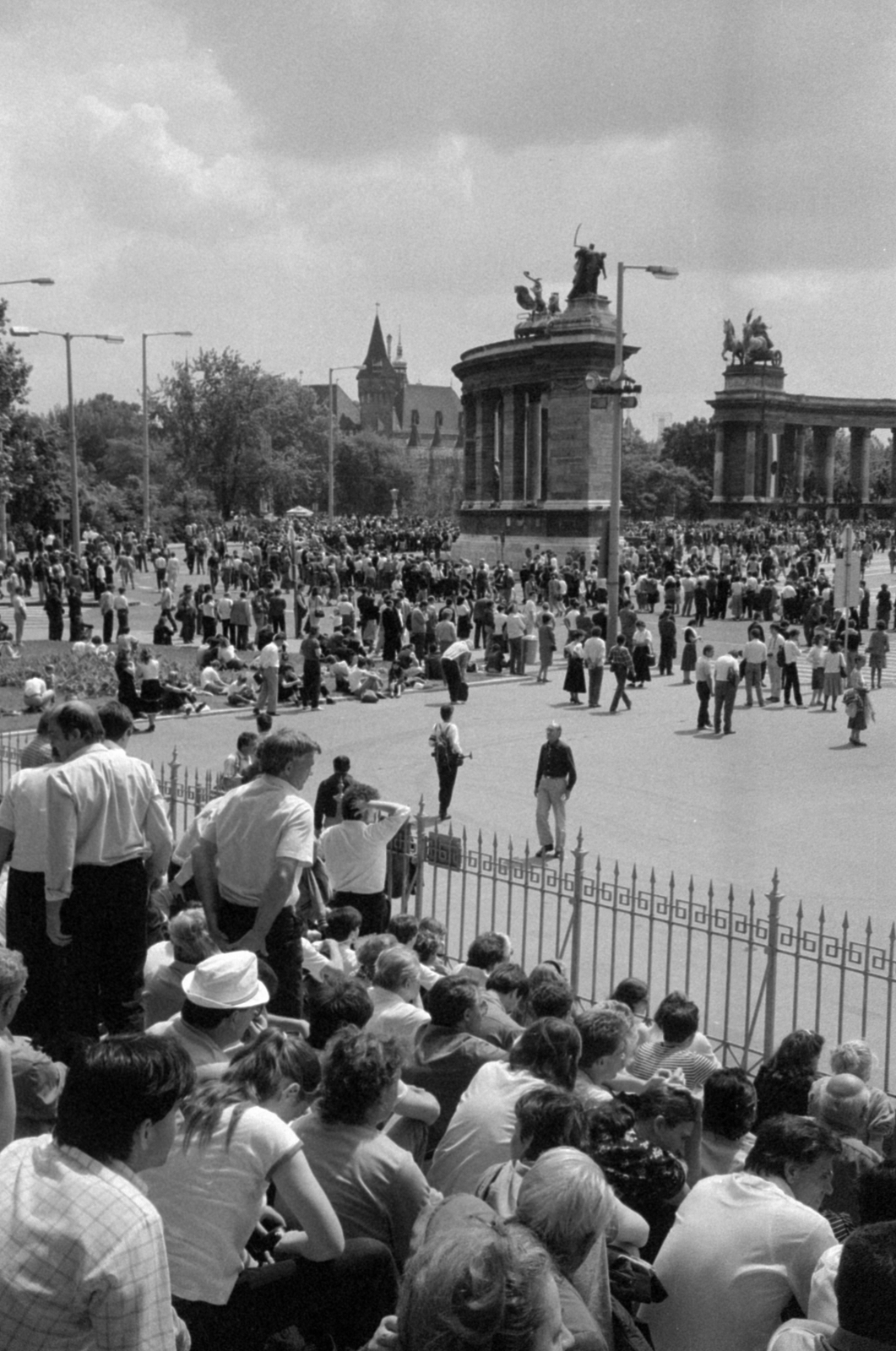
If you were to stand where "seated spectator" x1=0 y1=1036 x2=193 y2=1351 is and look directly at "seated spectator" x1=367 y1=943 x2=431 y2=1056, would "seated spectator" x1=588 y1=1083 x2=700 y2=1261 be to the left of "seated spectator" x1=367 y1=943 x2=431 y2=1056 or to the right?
right

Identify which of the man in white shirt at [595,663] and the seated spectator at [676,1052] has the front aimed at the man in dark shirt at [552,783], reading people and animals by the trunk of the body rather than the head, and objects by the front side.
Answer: the seated spectator

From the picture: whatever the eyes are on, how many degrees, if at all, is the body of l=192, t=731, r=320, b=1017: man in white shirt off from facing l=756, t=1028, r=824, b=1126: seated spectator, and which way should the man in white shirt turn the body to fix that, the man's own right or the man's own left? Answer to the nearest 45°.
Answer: approximately 90° to the man's own right

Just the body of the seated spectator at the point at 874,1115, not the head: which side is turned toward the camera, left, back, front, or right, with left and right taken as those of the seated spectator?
back

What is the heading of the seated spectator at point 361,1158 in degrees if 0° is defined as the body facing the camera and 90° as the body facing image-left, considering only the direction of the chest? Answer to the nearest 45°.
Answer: approximately 225°

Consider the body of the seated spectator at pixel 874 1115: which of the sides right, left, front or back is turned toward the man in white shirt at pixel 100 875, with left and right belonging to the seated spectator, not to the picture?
left

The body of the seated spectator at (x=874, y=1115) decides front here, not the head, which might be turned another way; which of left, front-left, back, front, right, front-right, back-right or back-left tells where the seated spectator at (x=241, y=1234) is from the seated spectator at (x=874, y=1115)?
back-left

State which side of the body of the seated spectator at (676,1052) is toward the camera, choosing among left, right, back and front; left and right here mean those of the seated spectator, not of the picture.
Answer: back

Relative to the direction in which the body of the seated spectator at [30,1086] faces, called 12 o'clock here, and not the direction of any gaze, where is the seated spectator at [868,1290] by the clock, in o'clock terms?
the seated spectator at [868,1290] is roughly at 3 o'clock from the seated spectator at [30,1086].

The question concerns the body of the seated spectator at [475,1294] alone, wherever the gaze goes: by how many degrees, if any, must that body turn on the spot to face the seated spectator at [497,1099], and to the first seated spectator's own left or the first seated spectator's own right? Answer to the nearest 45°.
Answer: approximately 45° to the first seated spectator's own left
